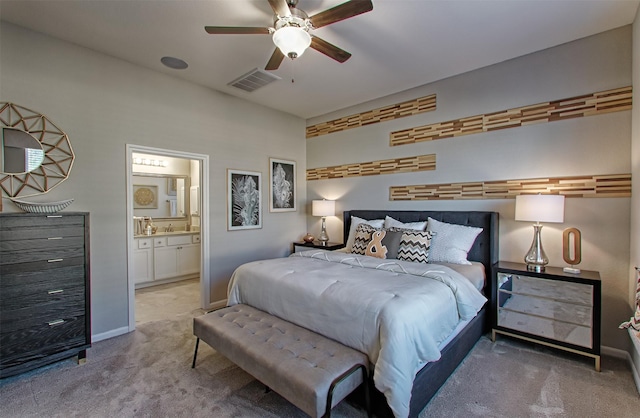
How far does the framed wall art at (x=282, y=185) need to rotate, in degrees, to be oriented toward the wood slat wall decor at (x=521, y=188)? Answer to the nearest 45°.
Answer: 0° — it already faces it

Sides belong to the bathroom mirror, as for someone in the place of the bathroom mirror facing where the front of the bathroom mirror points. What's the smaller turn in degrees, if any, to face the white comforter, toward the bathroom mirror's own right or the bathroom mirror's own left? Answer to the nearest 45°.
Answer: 0° — it already faces it

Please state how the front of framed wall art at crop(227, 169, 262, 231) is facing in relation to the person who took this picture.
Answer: facing the viewer and to the right of the viewer

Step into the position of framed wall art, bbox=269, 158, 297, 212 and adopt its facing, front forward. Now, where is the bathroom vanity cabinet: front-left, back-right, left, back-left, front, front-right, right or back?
back-right

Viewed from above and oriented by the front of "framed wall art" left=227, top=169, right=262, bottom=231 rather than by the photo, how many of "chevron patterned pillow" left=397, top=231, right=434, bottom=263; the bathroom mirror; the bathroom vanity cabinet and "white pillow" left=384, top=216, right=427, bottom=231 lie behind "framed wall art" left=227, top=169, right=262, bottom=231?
2

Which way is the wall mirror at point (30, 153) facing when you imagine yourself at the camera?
facing the viewer

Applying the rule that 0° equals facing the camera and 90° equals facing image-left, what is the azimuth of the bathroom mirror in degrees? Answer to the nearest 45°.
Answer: approximately 0°

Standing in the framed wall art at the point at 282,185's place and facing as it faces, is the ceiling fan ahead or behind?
ahead

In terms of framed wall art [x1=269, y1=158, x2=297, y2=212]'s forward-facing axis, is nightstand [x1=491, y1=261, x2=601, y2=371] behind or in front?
in front

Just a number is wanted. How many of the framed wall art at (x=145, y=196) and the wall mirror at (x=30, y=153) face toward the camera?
2

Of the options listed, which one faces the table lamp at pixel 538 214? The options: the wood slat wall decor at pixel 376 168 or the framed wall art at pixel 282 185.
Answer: the framed wall art

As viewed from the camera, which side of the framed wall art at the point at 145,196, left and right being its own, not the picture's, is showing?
front

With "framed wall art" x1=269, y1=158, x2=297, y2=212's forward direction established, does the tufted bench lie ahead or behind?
ahead

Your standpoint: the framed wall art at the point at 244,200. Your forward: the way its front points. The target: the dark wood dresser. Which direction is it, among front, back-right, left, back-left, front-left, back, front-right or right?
right
